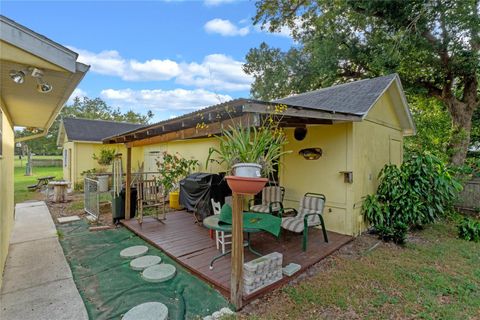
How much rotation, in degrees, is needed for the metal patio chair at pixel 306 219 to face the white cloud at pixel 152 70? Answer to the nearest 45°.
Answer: approximately 90° to its right

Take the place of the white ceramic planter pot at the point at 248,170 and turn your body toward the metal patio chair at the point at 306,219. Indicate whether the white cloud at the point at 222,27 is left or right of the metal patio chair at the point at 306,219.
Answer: left

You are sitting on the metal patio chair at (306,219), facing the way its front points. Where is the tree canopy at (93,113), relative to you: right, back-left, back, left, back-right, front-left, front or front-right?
right

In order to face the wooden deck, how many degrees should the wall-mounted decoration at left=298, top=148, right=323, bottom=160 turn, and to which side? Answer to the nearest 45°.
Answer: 0° — it already faces it

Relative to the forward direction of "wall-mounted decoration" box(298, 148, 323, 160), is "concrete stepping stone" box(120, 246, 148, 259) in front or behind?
in front

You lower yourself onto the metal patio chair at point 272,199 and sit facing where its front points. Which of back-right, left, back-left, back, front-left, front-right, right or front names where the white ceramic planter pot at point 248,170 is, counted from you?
front-left

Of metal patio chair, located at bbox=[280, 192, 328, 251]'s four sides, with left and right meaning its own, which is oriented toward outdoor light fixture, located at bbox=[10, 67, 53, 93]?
front

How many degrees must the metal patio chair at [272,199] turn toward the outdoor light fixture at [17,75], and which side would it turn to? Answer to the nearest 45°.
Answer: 0° — it already faces it

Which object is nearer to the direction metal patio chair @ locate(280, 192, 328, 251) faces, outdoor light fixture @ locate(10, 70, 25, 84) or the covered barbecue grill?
the outdoor light fixture

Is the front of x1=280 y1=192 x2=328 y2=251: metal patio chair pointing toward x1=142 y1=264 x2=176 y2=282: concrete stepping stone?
yes

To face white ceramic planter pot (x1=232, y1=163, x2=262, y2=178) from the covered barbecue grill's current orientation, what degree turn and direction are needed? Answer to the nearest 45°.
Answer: approximately 45° to its left

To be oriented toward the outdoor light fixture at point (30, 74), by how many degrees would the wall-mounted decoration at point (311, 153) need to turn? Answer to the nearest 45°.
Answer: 0° — it already faces it

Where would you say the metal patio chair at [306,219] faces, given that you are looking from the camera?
facing the viewer and to the left of the viewer

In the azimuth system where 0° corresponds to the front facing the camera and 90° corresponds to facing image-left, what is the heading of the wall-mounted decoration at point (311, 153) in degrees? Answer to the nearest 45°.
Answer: approximately 45°

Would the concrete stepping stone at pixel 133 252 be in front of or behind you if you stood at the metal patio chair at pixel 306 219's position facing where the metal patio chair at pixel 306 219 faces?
in front

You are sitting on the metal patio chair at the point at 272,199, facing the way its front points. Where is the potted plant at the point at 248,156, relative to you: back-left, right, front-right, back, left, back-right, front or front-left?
front-left
